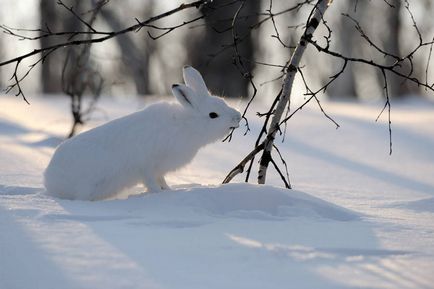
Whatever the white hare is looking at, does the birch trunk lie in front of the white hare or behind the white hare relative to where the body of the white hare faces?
in front

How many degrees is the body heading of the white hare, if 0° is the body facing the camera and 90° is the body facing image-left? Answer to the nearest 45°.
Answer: approximately 270°

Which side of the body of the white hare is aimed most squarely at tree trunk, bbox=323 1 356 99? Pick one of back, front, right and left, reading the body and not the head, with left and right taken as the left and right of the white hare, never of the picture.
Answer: left

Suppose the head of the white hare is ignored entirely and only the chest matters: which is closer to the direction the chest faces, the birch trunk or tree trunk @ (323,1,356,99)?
the birch trunk
